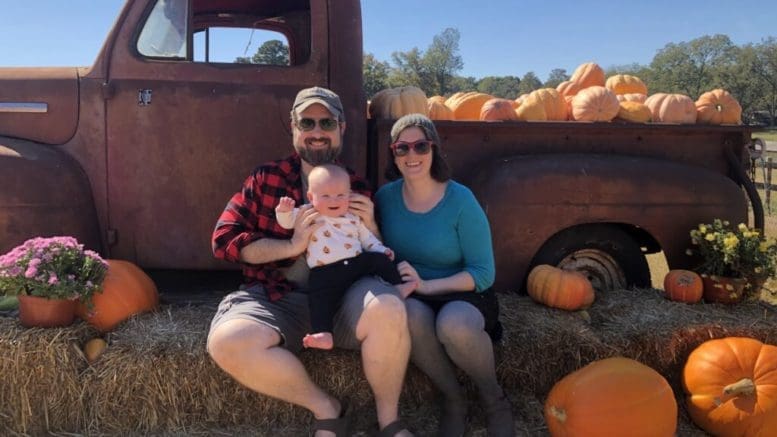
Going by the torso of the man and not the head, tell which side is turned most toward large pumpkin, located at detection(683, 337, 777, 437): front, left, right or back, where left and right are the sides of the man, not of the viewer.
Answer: left

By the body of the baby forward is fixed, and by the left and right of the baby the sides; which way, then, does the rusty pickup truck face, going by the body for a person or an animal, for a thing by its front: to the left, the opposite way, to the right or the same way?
to the right

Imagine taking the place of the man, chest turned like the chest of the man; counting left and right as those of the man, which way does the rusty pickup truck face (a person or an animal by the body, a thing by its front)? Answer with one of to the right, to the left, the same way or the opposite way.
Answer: to the right

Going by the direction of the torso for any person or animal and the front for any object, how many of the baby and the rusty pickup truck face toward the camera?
1

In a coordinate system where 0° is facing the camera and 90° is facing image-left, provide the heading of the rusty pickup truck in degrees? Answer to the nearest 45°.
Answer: approximately 90°

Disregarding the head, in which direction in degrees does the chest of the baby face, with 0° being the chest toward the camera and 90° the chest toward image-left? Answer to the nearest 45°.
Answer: approximately 0°
